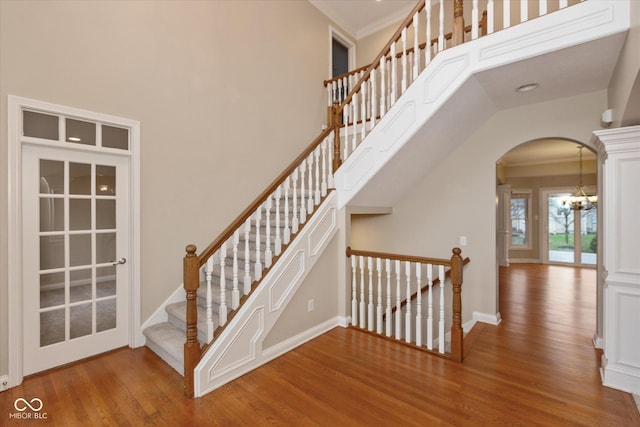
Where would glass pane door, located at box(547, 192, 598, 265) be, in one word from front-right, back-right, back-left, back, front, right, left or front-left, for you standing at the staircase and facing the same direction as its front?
back

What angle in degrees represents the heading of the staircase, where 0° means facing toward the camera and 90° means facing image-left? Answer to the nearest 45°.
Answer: approximately 45°

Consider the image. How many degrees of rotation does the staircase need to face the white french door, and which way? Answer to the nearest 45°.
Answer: approximately 45° to its right

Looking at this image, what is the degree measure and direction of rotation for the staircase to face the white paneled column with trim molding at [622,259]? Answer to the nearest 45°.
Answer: approximately 135° to its left

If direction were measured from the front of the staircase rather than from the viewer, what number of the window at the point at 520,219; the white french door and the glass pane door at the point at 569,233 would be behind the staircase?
2

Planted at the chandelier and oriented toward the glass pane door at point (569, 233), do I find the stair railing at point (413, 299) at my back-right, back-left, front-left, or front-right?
back-left

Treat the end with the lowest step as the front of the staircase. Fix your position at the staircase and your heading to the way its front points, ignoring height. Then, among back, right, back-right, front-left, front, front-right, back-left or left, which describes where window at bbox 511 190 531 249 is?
back
